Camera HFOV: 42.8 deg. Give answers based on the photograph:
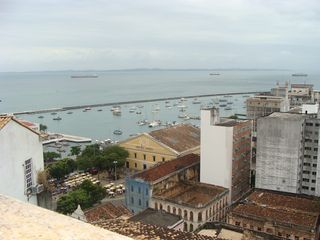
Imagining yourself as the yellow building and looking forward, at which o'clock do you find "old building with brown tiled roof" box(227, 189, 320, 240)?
The old building with brown tiled roof is roughly at 10 o'clock from the yellow building.

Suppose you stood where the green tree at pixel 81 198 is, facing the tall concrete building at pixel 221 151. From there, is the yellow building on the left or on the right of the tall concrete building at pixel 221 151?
left

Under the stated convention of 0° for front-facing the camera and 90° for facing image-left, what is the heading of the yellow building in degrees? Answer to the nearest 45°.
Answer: approximately 45°

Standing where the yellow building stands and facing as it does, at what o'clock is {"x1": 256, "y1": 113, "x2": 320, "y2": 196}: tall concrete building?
The tall concrete building is roughly at 9 o'clock from the yellow building.

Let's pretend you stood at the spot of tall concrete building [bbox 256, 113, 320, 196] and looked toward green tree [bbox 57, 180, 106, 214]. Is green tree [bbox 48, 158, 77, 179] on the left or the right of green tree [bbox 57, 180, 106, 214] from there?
right

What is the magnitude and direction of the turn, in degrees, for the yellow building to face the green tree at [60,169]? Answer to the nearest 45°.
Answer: approximately 45° to its right

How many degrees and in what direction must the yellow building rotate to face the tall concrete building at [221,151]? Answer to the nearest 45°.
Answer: approximately 90° to its left
